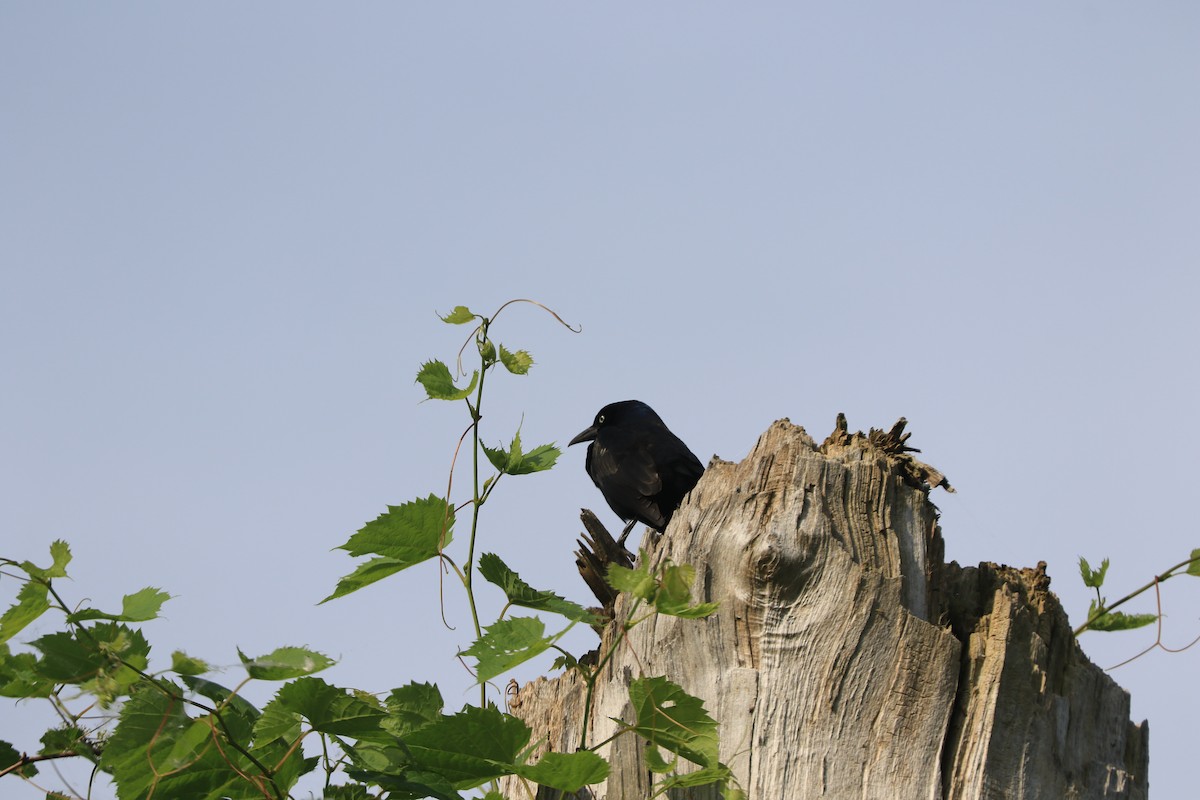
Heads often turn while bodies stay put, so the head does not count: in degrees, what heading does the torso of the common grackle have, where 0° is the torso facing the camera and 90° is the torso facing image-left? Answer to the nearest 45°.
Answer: approximately 90°
